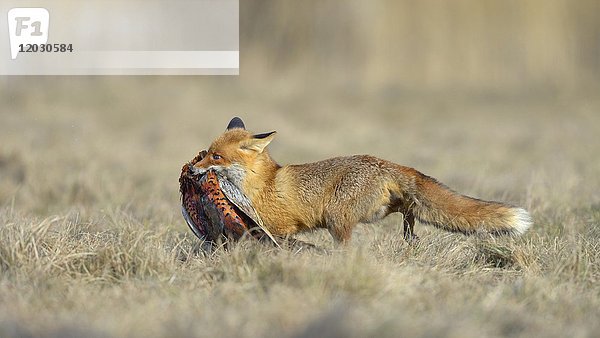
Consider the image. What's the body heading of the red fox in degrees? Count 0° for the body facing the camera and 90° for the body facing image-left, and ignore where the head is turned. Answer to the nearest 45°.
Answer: approximately 90°
